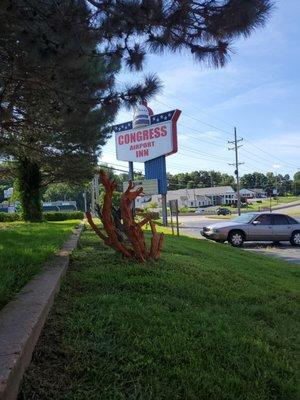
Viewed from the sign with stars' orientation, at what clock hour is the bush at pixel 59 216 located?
The bush is roughly at 2 o'clock from the sign with stars.

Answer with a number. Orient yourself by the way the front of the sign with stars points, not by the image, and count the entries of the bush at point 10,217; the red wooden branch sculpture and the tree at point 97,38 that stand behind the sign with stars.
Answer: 0

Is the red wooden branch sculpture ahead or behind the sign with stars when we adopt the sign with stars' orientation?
ahead

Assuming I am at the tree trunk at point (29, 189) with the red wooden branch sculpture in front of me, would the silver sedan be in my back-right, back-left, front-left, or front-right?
front-left

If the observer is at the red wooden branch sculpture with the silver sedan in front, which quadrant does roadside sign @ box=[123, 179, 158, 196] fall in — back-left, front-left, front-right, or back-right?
front-left

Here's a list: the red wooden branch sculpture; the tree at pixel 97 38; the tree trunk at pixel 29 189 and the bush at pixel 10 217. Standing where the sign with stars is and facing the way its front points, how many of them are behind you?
0

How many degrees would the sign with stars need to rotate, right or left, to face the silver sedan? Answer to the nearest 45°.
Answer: approximately 90° to its left

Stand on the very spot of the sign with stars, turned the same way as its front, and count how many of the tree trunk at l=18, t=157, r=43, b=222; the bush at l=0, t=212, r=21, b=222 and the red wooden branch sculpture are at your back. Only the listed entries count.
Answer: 0
